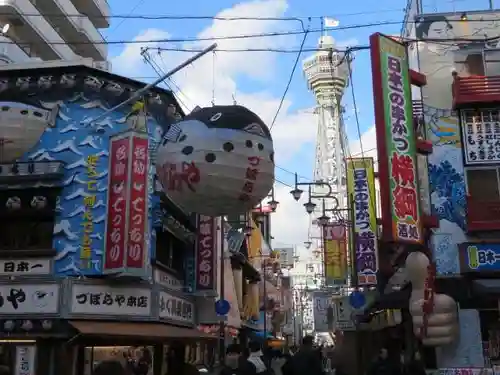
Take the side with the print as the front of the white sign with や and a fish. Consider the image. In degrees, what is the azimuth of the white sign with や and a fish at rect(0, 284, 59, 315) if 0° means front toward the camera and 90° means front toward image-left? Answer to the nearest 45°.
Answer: approximately 0°

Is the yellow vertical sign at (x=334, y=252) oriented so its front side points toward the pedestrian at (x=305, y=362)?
yes

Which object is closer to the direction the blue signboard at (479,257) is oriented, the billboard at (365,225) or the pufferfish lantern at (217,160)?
the pufferfish lantern

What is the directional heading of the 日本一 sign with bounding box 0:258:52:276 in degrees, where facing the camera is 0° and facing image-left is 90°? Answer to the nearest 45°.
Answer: approximately 0°
